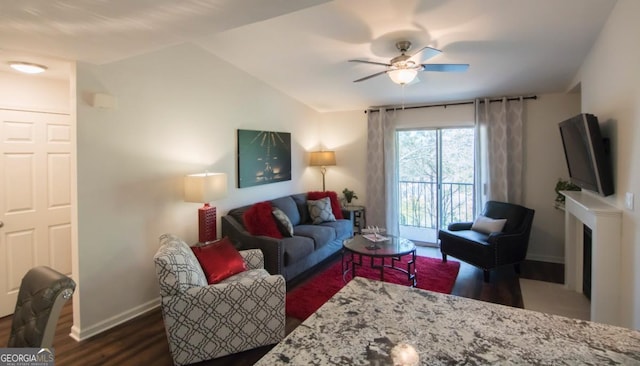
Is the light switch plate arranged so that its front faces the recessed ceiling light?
yes

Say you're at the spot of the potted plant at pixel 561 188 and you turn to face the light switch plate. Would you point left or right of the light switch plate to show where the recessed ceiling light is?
right

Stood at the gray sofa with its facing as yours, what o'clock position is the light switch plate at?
The light switch plate is roughly at 12 o'clock from the gray sofa.

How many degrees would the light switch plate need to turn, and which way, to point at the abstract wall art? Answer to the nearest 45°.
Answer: approximately 45° to its right

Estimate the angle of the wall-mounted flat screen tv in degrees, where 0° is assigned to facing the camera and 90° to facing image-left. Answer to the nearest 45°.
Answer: approximately 45°

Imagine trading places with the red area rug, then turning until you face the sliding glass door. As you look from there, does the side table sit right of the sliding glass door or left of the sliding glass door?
left

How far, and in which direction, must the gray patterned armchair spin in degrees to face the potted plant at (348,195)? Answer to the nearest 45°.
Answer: approximately 45° to its left

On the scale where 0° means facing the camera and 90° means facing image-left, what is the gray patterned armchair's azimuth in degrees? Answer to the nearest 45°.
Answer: approximately 270°

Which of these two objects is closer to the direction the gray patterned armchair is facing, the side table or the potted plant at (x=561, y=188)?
the potted plant

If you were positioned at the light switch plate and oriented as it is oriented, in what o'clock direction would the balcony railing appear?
The balcony railing is roughly at 3 o'clock from the light switch plate.

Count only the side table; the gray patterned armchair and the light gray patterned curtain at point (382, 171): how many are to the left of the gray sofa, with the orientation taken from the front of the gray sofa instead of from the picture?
2
